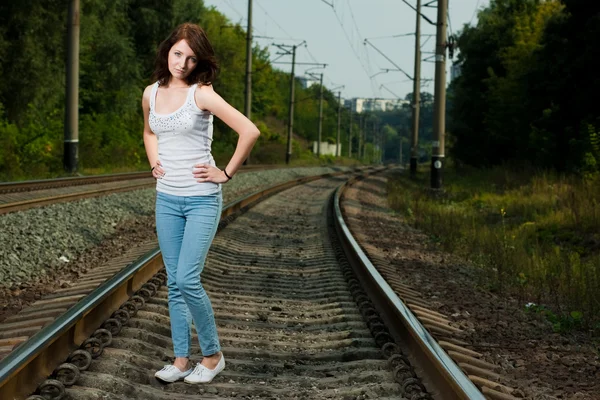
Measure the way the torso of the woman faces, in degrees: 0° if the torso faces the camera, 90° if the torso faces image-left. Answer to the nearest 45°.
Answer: approximately 45°

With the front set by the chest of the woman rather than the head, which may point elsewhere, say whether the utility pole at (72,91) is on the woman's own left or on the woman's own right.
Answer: on the woman's own right

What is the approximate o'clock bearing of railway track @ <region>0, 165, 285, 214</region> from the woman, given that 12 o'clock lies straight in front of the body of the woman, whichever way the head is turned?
The railway track is roughly at 4 o'clock from the woman.

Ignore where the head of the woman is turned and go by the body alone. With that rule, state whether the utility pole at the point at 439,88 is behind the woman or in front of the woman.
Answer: behind

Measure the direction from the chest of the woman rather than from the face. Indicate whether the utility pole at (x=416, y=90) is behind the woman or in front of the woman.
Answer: behind
